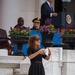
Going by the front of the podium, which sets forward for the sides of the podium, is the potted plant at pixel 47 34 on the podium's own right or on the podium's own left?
on the podium's own right

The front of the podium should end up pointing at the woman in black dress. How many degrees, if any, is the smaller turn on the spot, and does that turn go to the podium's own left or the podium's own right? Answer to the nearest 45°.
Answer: approximately 45° to the podium's own right

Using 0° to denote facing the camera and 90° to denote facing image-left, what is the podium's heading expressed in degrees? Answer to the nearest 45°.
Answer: approximately 315°

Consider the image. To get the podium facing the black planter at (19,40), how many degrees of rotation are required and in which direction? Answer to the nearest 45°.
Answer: approximately 90° to its right
